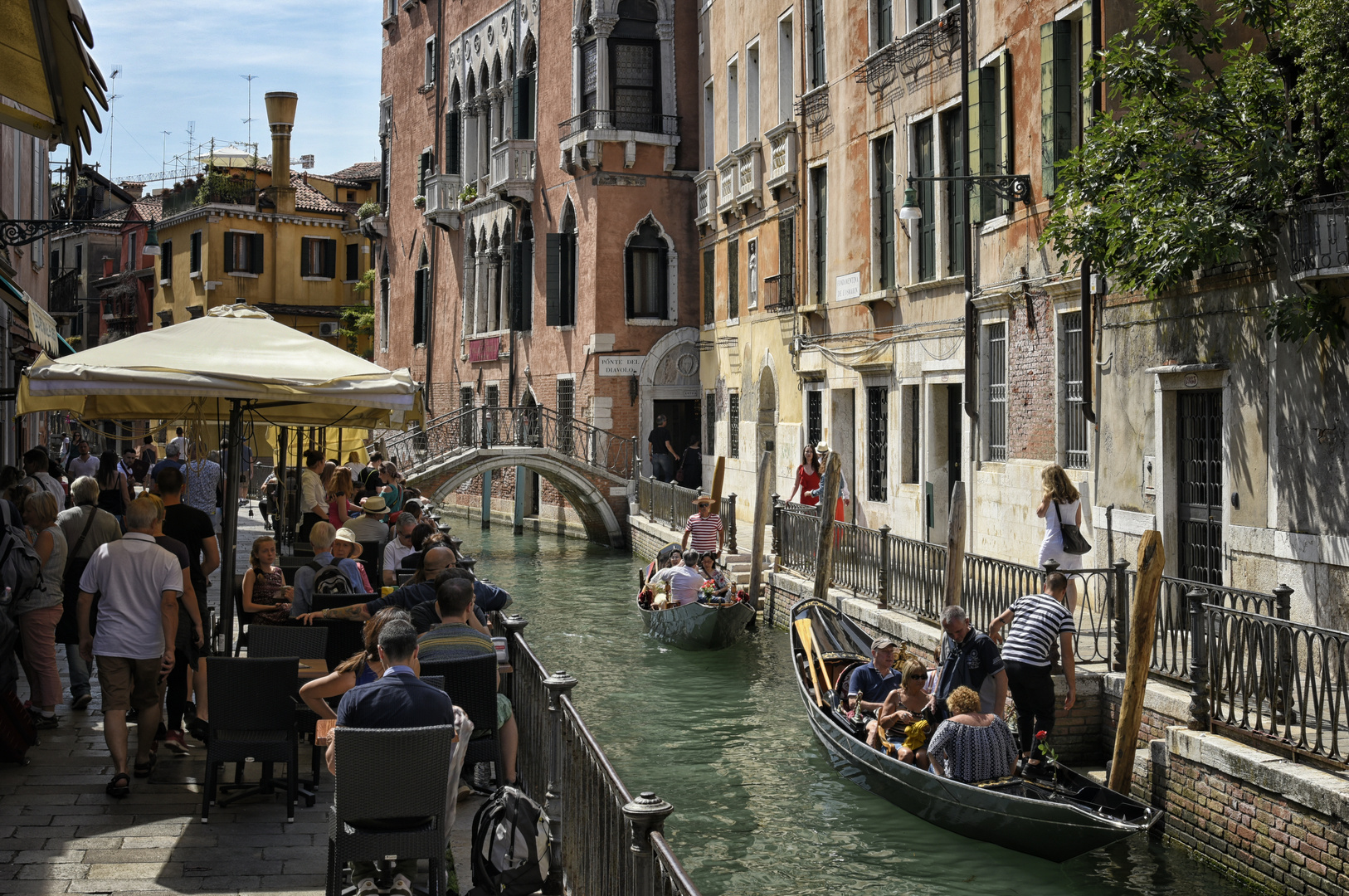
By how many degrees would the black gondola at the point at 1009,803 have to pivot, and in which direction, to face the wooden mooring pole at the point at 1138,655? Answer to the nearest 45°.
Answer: approximately 90° to its left

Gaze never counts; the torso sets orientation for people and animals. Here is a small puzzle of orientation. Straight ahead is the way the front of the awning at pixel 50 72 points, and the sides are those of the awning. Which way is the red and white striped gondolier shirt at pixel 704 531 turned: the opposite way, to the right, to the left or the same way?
to the right

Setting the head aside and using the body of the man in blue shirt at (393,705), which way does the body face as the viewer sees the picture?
away from the camera

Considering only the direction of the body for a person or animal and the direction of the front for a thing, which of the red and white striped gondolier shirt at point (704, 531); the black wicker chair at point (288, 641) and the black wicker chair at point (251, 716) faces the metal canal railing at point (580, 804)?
the red and white striped gondolier shirt

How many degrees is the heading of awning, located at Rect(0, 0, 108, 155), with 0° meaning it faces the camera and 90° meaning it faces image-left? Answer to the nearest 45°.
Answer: approximately 270°

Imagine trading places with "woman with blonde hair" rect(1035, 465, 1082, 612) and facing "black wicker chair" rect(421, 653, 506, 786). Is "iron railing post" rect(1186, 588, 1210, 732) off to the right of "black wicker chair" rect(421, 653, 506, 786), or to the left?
left

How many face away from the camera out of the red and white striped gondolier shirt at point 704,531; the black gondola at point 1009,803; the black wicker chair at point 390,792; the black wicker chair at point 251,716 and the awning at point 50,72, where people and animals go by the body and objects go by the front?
2

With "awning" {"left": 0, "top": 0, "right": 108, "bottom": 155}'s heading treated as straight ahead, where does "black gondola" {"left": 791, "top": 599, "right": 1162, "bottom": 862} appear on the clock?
The black gondola is roughly at 11 o'clock from the awning.

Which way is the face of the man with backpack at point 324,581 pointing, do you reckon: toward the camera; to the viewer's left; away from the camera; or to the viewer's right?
away from the camera

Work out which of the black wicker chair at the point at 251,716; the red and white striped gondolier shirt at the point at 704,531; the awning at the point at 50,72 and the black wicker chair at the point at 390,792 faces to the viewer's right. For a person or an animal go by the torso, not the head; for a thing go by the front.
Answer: the awning

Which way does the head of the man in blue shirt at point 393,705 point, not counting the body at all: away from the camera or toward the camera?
away from the camera

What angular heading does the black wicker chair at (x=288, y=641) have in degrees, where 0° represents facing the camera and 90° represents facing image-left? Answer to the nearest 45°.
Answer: approximately 180°

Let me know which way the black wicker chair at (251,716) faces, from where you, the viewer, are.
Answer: facing away from the viewer

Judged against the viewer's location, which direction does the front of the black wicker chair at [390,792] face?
facing away from the viewer
